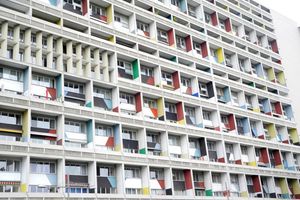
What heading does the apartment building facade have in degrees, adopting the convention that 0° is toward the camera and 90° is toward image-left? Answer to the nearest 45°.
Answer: approximately 315°
